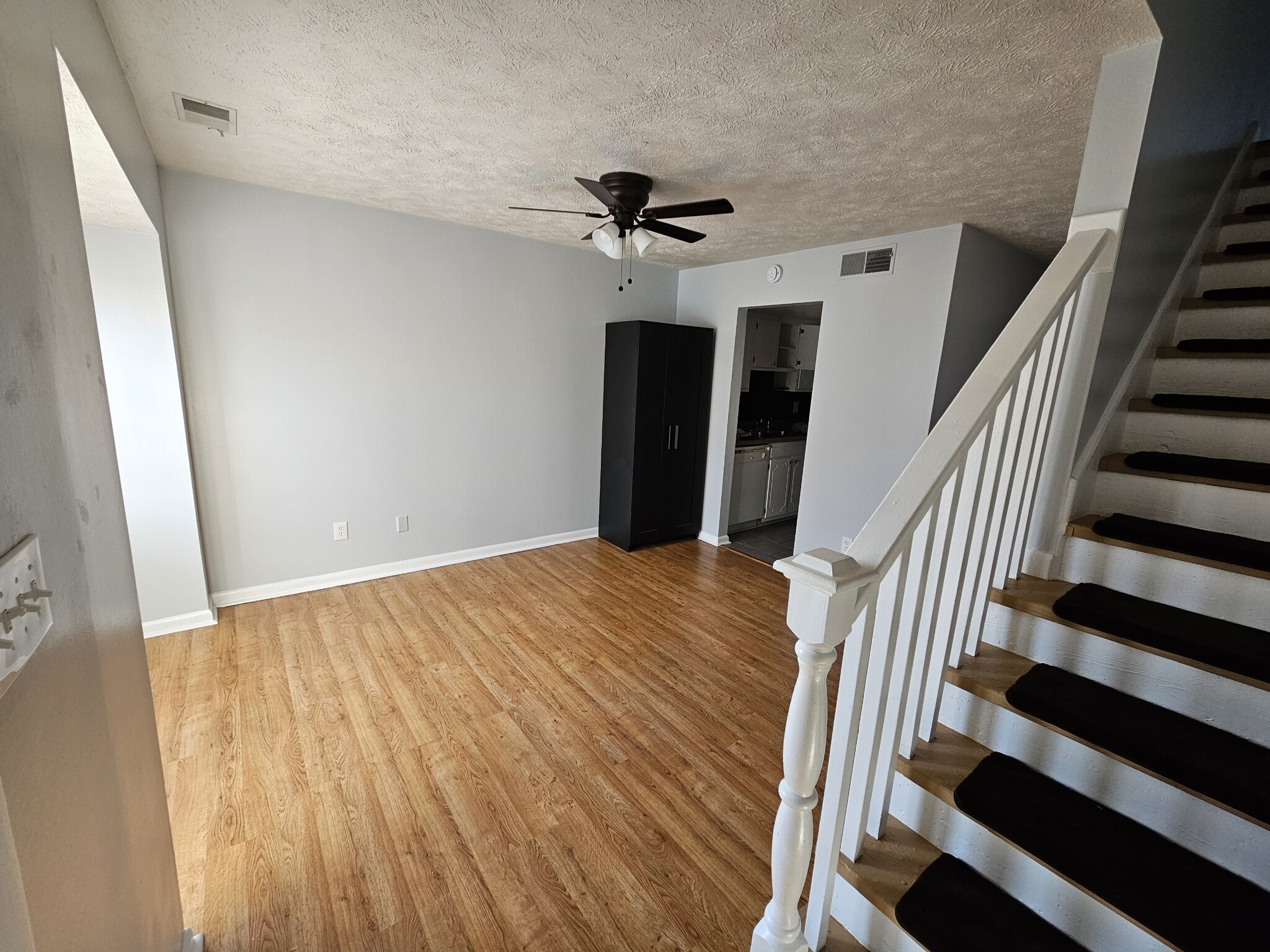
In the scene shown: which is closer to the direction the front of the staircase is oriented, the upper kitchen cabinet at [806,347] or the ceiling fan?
the ceiling fan

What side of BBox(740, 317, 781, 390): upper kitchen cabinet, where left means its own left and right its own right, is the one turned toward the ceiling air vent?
right

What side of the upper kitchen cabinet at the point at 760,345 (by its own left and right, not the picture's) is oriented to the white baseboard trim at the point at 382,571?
right

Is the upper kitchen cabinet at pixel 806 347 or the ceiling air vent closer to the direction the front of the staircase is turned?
the ceiling air vent

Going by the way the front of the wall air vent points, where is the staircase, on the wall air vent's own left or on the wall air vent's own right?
on the wall air vent's own left

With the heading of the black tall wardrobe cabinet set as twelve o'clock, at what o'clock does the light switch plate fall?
The light switch plate is roughly at 2 o'clock from the black tall wardrobe cabinet.

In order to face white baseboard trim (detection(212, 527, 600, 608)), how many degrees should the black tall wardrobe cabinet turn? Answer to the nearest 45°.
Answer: approximately 90° to its right

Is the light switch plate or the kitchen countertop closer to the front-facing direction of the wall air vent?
the light switch plate

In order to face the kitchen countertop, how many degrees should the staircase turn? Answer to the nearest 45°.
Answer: approximately 90° to its right

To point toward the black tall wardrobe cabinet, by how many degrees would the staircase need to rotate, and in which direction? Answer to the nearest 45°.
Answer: approximately 90° to its right

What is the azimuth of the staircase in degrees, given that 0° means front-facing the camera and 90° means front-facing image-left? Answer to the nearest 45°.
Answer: approximately 45°
